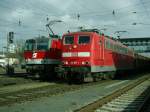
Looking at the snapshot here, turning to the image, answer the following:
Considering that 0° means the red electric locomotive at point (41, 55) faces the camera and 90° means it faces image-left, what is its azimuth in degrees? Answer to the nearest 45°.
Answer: approximately 45°

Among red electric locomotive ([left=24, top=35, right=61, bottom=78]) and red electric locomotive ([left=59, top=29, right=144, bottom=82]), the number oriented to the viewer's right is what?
0

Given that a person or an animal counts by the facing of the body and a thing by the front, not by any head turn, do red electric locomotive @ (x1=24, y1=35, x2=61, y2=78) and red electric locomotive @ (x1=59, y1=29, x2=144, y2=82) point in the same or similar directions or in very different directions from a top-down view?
same or similar directions

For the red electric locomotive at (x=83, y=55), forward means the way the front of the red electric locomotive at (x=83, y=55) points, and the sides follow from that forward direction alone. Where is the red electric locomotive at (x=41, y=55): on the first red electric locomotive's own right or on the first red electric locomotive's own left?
on the first red electric locomotive's own right

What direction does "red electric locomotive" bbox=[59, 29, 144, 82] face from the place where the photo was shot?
facing the viewer and to the left of the viewer

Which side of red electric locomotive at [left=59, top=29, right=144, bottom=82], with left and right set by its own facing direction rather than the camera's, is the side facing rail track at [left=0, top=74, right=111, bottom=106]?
front

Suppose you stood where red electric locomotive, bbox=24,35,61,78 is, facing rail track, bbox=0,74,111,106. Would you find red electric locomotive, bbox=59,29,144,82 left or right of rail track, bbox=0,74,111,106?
left

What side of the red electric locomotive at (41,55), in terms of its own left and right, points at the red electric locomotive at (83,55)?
left

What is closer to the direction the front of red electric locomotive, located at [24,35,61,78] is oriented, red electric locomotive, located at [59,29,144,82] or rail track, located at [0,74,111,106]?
the rail track

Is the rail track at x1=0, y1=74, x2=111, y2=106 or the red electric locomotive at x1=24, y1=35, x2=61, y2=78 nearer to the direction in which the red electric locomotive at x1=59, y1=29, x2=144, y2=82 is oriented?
the rail track

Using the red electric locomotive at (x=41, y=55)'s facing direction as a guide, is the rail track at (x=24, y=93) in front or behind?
in front
